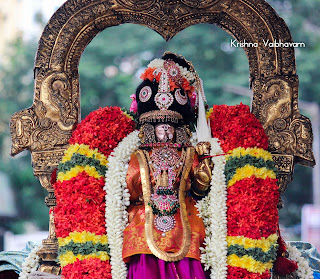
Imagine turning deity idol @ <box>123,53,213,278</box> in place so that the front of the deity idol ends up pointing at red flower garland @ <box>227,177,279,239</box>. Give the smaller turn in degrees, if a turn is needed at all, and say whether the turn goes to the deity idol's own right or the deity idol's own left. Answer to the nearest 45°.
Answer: approximately 90° to the deity idol's own left

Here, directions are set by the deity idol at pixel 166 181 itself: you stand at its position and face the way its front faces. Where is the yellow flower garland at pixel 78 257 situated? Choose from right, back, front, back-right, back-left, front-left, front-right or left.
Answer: right

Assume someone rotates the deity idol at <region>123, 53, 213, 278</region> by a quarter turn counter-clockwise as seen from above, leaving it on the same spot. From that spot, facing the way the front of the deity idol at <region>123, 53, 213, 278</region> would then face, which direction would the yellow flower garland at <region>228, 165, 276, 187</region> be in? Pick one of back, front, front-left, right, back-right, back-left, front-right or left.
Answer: front

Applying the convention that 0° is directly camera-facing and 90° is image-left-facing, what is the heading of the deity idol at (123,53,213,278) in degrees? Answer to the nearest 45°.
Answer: approximately 0°
